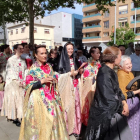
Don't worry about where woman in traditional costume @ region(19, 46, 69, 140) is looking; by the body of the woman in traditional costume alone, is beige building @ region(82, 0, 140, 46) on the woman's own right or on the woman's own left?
on the woman's own left

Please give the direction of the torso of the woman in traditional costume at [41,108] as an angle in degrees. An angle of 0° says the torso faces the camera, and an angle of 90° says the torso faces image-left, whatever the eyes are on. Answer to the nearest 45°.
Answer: approximately 315°

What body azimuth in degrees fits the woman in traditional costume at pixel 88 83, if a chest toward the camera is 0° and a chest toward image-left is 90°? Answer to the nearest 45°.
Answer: approximately 315°

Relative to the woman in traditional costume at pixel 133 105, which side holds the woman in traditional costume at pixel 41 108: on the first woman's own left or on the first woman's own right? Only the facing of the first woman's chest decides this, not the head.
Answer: on the first woman's own right
